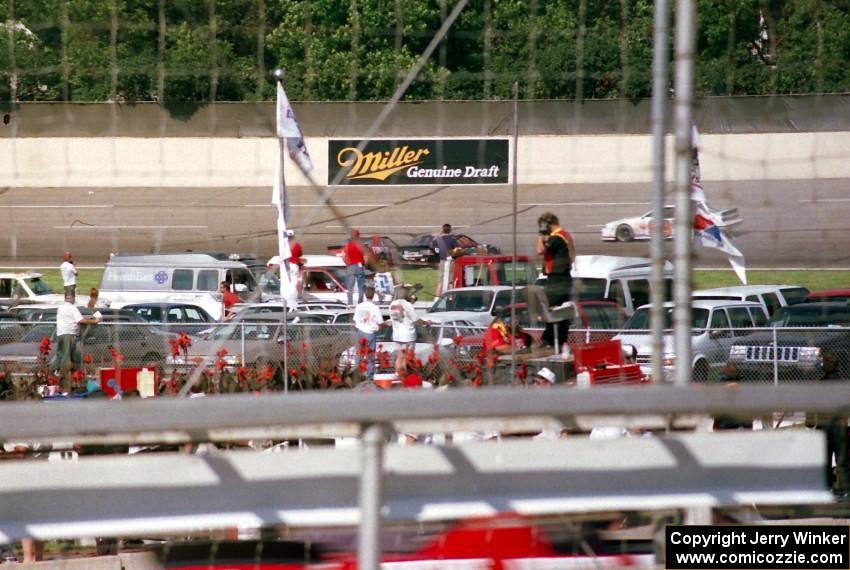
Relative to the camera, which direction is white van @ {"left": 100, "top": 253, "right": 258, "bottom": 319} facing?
to the viewer's right

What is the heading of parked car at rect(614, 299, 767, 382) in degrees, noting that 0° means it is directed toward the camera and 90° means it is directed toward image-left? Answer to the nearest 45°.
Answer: approximately 45°

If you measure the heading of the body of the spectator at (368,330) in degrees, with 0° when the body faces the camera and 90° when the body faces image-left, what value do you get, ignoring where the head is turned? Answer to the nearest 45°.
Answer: approximately 180°

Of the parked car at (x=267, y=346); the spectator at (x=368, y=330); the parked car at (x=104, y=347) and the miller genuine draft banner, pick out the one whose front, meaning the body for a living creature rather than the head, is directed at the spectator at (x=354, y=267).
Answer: the spectator at (x=368, y=330)

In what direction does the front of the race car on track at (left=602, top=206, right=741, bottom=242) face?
to the viewer's left
